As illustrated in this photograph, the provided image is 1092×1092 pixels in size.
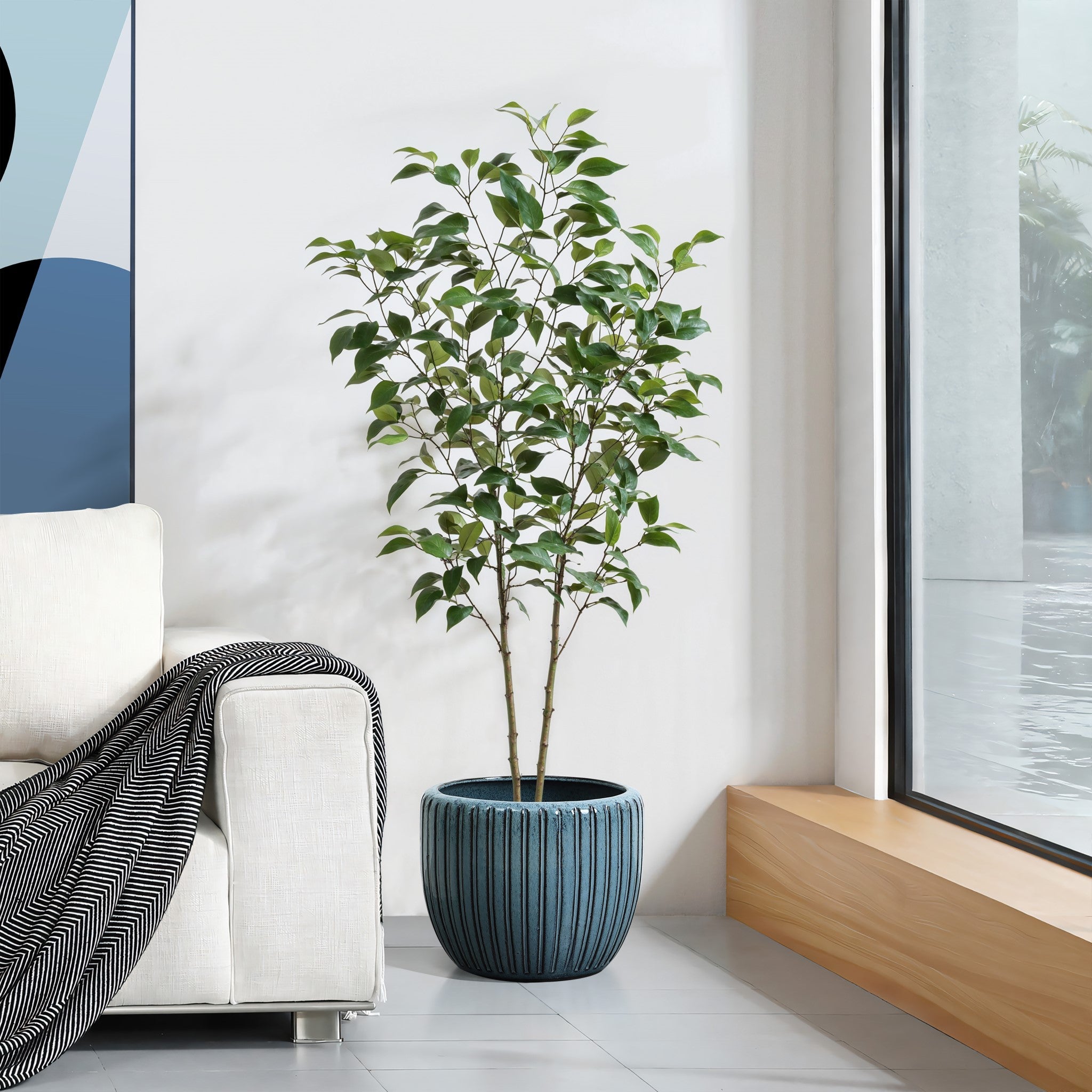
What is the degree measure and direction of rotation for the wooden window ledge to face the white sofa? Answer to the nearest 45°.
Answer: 0° — it already faces it

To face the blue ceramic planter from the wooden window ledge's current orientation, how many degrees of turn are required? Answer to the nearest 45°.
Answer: approximately 45° to its right

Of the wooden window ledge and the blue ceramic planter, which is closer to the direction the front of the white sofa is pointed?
the wooden window ledge

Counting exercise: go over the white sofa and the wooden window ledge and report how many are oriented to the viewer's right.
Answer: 0

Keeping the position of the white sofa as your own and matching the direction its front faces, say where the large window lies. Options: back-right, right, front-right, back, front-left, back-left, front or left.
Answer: left

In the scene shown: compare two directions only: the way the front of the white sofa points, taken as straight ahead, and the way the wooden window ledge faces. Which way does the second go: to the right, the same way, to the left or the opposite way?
to the right

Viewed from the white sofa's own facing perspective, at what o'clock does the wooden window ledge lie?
The wooden window ledge is roughly at 9 o'clock from the white sofa.

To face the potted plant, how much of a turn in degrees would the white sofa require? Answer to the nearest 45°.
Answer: approximately 135° to its left

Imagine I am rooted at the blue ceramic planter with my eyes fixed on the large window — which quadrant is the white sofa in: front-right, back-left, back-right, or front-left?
back-right

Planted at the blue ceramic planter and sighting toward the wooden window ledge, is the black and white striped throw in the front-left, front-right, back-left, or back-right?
back-right

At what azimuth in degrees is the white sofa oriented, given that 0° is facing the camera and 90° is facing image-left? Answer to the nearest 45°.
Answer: approximately 0°

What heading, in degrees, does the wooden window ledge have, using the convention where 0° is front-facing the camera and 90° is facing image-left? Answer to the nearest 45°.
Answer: approximately 45°
